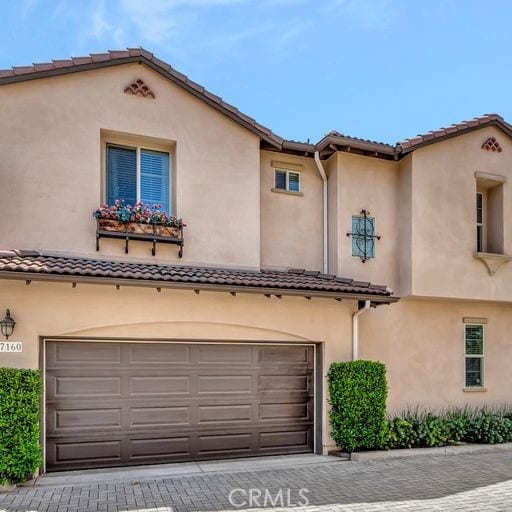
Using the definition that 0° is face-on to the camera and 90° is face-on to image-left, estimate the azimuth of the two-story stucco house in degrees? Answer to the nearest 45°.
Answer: approximately 0°
